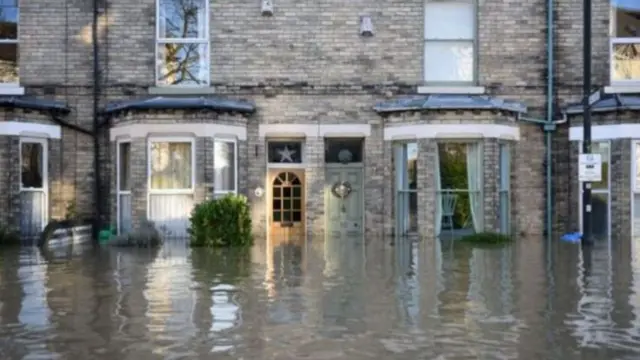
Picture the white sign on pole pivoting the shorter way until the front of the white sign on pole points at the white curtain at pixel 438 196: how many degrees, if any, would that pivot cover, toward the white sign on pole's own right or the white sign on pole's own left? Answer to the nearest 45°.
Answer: approximately 90° to the white sign on pole's own right

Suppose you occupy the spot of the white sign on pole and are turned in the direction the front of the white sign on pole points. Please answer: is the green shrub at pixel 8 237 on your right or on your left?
on your right

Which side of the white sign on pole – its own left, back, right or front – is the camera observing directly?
front

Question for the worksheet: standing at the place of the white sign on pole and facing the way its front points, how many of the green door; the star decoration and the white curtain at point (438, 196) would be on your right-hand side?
3

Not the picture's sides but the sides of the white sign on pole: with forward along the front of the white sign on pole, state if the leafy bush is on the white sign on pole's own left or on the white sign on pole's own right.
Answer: on the white sign on pole's own right

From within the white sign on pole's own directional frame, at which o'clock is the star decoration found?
The star decoration is roughly at 3 o'clock from the white sign on pole.

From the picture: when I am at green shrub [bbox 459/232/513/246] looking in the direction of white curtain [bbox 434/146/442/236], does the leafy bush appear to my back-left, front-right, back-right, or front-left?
front-left

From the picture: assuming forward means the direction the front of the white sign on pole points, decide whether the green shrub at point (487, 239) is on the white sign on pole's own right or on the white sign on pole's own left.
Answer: on the white sign on pole's own right

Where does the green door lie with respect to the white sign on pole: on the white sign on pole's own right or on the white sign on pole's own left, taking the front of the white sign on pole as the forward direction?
on the white sign on pole's own right
